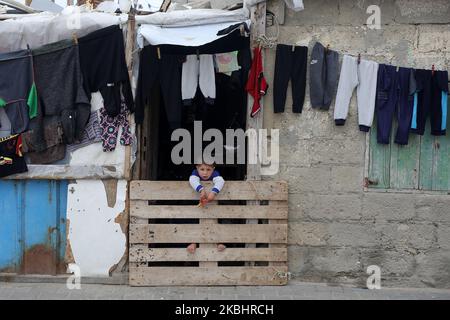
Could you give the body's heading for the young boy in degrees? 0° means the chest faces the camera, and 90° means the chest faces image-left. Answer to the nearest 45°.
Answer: approximately 0°

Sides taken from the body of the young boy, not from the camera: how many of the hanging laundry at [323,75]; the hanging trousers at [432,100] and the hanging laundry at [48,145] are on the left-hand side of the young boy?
2

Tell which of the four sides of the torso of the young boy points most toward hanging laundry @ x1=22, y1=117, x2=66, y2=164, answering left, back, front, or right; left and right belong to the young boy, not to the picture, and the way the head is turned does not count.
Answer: right

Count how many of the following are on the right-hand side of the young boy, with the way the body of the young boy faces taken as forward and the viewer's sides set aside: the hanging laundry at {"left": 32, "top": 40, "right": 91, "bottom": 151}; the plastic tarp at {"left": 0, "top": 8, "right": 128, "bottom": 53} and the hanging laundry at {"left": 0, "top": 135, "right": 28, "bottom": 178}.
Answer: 3

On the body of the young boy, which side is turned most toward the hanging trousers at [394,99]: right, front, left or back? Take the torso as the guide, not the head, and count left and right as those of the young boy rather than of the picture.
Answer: left

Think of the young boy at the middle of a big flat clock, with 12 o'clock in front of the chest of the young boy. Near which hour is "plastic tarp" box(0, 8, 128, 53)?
The plastic tarp is roughly at 3 o'clock from the young boy.

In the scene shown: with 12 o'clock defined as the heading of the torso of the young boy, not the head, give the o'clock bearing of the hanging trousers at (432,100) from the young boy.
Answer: The hanging trousers is roughly at 9 o'clock from the young boy.

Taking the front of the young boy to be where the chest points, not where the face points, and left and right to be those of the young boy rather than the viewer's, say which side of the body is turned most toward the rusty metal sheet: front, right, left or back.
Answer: right
